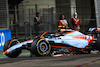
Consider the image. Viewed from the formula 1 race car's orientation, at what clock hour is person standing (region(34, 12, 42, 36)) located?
The person standing is roughly at 4 o'clock from the formula 1 race car.

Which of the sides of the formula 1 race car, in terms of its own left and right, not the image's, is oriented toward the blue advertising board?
right

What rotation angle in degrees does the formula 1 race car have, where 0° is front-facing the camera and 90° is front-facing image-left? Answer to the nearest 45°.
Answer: approximately 45°
